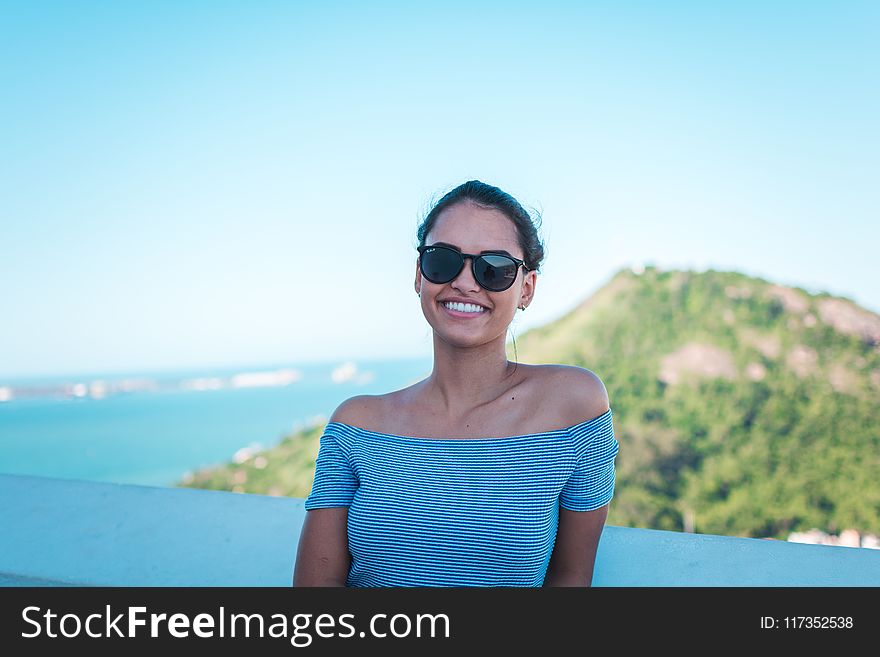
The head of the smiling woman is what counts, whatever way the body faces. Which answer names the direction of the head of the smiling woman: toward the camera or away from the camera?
toward the camera

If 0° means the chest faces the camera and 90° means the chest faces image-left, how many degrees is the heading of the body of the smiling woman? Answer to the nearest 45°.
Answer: approximately 0°
